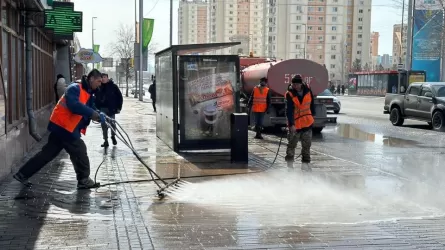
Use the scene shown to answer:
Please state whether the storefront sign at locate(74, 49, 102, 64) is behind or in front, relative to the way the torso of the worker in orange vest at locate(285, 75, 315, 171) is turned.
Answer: behind

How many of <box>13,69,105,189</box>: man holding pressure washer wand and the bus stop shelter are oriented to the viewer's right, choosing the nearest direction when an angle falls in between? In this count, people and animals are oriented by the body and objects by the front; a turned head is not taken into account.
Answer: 2

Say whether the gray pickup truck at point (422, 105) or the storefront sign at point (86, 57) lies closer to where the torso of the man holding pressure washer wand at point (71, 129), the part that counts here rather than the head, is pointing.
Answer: the gray pickup truck

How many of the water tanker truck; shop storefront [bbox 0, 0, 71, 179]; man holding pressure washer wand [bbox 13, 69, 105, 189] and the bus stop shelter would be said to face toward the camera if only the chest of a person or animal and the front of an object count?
0

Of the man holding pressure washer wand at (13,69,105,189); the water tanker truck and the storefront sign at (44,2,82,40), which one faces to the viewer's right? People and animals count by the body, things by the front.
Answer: the man holding pressure washer wand

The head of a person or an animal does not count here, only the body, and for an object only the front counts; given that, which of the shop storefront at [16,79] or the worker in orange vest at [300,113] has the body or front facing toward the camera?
the worker in orange vest

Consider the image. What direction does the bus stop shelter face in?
to the viewer's right

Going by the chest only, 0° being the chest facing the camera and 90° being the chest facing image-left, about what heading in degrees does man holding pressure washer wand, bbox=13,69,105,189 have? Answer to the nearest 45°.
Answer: approximately 270°

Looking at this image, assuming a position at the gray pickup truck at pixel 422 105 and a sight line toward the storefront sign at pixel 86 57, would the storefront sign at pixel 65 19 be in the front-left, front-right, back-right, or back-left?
front-left

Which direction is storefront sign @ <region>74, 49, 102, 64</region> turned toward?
toward the camera

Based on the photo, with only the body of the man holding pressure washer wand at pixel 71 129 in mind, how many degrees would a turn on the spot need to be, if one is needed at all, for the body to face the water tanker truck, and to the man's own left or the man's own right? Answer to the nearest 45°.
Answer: approximately 45° to the man's own left

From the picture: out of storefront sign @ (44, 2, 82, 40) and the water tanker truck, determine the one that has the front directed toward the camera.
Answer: the storefront sign

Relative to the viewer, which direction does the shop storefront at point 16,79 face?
to the viewer's right

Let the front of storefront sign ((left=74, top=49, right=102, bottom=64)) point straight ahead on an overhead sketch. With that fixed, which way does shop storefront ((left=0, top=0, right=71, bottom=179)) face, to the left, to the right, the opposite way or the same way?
to the left

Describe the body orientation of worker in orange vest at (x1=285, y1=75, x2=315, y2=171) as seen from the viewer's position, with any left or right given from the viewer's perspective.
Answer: facing the viewer

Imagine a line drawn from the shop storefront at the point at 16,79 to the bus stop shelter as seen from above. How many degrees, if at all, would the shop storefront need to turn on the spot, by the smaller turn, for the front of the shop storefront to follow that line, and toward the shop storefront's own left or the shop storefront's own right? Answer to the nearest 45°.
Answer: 0° — it already faces it
